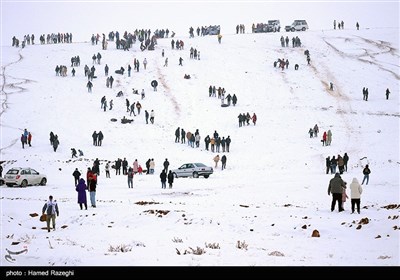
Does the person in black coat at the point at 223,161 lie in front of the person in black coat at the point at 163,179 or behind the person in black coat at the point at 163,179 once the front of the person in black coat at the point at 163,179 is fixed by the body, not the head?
in front

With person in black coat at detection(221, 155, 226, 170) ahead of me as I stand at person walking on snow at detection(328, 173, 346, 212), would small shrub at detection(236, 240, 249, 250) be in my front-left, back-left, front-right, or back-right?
back-left

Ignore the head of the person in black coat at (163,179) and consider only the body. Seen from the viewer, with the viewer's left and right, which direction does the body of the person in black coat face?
facing away from the viewer

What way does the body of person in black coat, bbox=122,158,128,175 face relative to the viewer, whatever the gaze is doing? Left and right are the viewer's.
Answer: facing away from the viewer
